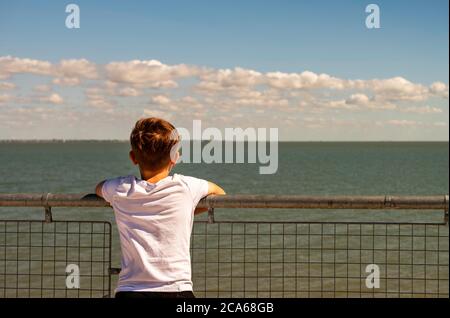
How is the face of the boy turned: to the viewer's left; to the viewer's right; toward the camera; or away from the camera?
away from the camera

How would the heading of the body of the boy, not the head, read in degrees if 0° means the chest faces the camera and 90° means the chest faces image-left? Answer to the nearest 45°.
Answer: approximately 180°

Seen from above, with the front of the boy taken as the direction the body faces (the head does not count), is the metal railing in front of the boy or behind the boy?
in front
